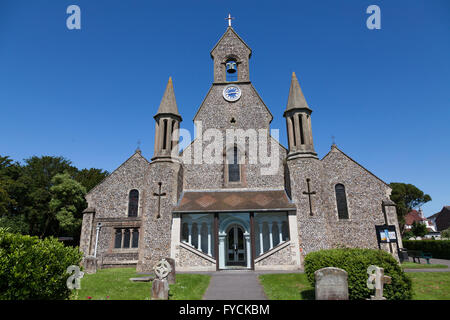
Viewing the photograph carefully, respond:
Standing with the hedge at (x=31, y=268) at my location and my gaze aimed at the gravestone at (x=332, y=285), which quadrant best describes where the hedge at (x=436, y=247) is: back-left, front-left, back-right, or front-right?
front-left

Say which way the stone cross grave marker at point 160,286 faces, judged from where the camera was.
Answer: facing the viewer

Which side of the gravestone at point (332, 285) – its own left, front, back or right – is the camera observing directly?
front

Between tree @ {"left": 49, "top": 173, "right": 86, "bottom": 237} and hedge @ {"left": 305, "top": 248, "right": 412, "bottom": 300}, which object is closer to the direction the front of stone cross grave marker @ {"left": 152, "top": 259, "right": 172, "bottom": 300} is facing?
the hedge

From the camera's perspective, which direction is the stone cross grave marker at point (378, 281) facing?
toward the camera

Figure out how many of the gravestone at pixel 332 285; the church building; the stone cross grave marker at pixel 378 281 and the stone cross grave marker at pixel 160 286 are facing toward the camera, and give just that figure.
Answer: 4

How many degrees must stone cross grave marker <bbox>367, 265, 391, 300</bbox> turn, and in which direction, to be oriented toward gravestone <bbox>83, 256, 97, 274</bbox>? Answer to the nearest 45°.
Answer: approximately 90° to its right

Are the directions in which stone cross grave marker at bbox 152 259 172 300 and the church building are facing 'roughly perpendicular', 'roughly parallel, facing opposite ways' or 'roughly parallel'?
roughly parallel

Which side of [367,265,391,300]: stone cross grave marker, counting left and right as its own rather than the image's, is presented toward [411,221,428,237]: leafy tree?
back

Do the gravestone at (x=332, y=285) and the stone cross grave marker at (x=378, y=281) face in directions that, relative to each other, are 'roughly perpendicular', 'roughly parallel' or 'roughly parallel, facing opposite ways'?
roughly parallel

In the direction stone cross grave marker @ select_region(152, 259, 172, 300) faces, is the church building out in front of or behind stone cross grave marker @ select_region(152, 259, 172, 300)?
behind
